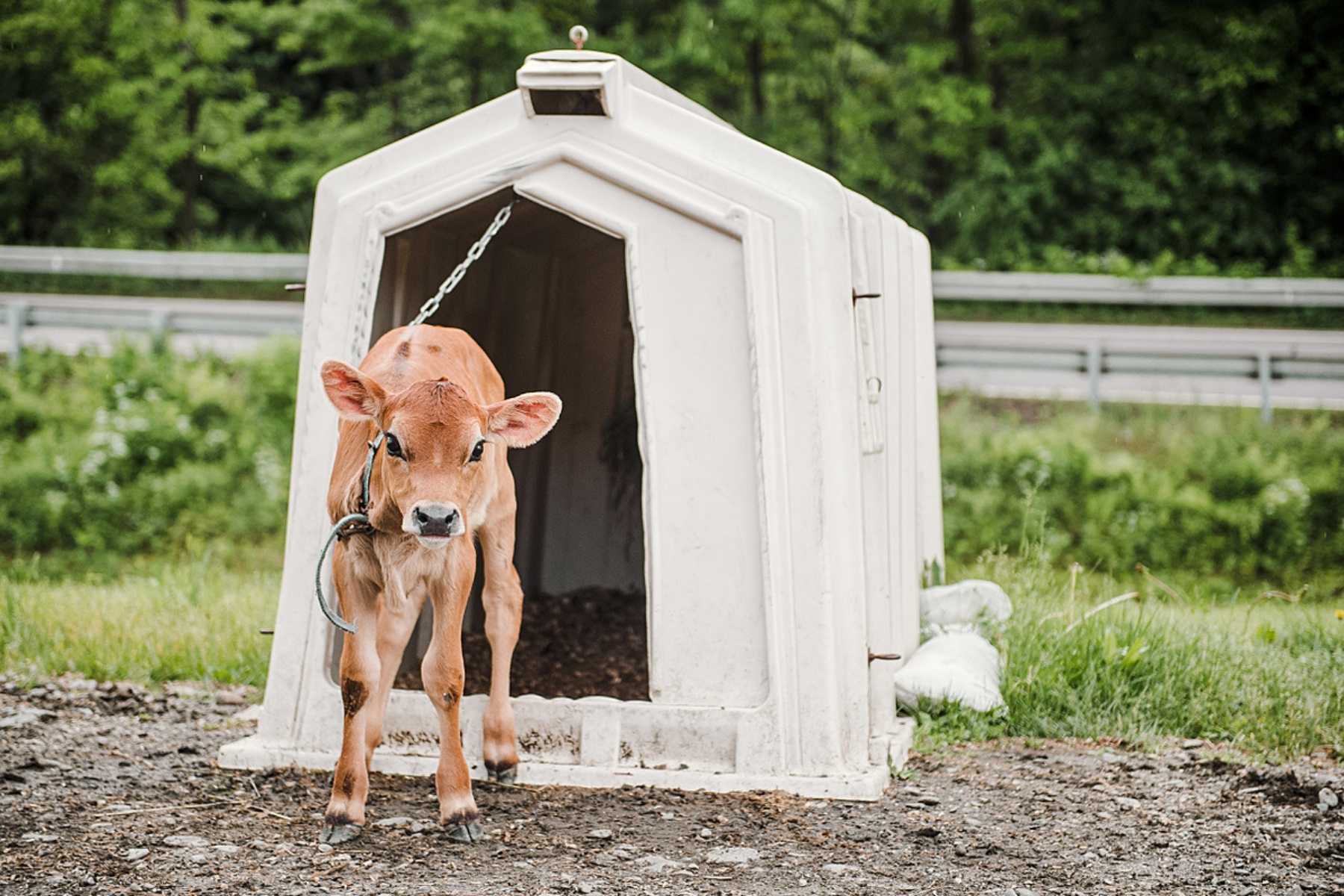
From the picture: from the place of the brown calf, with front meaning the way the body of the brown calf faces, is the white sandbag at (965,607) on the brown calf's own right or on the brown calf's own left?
on the brown calf's own left

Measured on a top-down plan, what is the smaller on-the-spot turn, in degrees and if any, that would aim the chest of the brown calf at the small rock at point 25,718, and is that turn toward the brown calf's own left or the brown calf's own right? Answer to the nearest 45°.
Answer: approximately 135° to the brown calf's own right

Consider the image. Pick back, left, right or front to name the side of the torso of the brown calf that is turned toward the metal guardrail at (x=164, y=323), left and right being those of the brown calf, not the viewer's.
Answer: back

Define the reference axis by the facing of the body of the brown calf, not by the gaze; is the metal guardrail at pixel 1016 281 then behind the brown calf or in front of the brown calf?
behind

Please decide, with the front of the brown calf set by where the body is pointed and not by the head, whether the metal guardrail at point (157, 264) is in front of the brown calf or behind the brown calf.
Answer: behind

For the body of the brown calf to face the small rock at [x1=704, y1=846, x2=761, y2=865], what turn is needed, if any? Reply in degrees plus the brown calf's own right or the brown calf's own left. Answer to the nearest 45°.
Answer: approximately 90° to the brown calf's own left

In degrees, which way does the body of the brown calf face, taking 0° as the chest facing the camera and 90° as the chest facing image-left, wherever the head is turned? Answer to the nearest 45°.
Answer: approximately 0°
